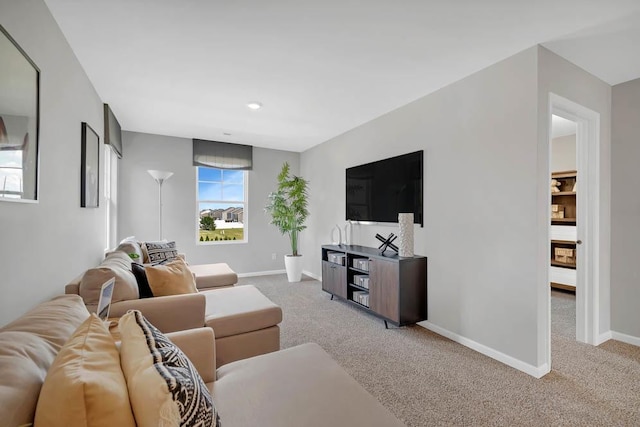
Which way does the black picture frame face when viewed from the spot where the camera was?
facing to the right of the viewer

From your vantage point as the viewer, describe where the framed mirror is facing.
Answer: facing to the right of the viewer

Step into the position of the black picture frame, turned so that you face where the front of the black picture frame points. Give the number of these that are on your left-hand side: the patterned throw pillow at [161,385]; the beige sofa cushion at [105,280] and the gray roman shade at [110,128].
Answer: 1

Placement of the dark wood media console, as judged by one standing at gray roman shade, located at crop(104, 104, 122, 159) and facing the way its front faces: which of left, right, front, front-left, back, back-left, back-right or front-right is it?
front-right

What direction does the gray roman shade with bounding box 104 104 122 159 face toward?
to the viewer's right

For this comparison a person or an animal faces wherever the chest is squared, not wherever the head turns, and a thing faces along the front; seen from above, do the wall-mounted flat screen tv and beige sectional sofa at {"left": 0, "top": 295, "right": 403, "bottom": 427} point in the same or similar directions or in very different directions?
very different directions

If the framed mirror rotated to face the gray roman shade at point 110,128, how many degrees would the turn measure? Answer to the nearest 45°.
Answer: approximately 90° to its left

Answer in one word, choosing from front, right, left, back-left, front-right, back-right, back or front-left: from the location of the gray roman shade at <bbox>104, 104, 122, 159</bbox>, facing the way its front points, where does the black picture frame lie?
right

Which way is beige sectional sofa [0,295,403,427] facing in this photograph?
to the viewer's right

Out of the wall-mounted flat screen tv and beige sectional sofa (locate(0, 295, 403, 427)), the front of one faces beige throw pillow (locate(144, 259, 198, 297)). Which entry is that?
the wall-mounted flat screen tv

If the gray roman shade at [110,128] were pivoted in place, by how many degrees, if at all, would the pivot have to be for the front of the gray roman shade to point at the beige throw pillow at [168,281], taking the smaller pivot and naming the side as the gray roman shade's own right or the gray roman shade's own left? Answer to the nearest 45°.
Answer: approximately 90° to the gray roman shade's own right

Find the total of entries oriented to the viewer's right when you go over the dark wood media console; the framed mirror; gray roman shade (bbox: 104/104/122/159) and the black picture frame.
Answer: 3
